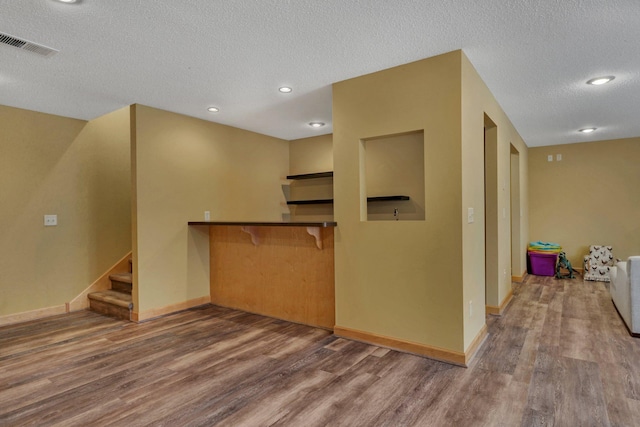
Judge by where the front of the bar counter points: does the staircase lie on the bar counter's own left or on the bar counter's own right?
on the bar counter's own right

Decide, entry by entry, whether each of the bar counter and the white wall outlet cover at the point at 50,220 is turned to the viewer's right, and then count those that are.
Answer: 0

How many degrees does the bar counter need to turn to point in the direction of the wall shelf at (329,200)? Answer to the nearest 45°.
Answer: approximately 180°

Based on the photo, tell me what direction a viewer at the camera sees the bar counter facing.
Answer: facing the viewer and to the left of the viewer

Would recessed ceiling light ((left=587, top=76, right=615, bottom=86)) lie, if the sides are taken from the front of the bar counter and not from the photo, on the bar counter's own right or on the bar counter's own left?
on the bar counter's own left

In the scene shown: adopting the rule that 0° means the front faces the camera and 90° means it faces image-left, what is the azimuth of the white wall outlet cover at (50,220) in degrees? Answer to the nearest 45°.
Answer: approximately 0°

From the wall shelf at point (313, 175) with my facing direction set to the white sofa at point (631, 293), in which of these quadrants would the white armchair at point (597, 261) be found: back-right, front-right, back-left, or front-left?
front-left

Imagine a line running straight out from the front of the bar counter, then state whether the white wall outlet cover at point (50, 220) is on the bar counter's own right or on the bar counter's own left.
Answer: on the bar counter's own right

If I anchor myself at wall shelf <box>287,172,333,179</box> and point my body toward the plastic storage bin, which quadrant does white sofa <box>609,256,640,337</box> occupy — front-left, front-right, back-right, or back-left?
front-right

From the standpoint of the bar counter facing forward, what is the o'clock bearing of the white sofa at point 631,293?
The white sofa is roughly at 8 o'clock from the bar counter.

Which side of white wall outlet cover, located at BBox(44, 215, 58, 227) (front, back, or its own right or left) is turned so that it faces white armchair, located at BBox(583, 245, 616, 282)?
left

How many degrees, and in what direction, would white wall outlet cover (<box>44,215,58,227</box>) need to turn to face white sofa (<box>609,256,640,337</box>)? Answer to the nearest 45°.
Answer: approximately 45° to its left

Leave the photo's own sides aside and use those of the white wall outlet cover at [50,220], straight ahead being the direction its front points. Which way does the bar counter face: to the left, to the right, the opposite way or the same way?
to the right
